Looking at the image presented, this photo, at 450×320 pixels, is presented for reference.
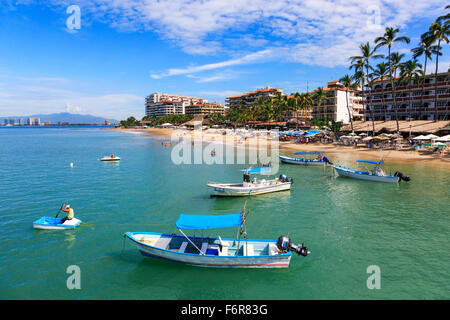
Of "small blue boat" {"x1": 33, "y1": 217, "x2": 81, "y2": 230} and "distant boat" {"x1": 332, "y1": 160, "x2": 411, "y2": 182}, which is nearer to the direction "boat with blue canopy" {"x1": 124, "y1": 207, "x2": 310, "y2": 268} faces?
the small blue boat

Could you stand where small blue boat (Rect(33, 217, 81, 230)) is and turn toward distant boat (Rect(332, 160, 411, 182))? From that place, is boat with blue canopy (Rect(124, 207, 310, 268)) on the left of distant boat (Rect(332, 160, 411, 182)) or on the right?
right

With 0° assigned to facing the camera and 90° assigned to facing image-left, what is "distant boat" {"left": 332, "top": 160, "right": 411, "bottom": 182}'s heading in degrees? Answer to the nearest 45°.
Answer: approximately 90°

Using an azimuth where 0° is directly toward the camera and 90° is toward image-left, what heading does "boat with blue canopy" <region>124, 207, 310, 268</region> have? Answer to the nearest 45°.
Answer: approximately 90°

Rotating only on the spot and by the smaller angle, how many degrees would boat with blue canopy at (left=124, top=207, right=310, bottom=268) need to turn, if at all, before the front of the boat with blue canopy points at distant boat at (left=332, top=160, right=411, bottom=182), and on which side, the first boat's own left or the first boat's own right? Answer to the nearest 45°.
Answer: approximately 135° to the first boat's own right

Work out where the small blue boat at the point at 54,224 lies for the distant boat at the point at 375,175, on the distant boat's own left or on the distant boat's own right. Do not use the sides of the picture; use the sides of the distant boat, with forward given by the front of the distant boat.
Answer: on the distant boat's own left

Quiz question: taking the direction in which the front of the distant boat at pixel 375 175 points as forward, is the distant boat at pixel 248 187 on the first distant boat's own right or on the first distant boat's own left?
on the first distant boat's own left

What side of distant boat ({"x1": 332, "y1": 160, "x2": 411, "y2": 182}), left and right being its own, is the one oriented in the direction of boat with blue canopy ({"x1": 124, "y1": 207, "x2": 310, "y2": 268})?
left

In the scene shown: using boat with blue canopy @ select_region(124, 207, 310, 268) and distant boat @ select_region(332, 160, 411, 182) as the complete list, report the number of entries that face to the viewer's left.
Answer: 2

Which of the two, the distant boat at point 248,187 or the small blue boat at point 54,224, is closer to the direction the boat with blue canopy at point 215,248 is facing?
the small blue boat
